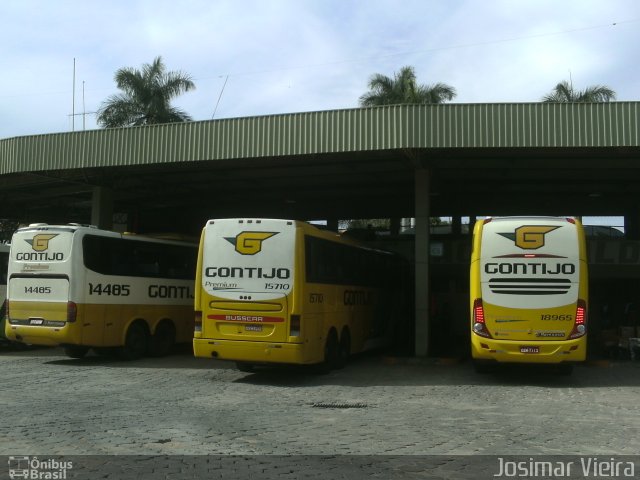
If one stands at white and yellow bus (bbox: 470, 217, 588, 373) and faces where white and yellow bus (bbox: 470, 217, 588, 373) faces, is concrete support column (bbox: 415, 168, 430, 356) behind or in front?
in front

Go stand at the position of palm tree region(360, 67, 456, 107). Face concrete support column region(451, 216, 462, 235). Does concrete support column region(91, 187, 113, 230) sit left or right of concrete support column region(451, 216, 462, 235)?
right

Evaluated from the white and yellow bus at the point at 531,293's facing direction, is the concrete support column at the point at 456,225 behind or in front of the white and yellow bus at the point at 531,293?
in front

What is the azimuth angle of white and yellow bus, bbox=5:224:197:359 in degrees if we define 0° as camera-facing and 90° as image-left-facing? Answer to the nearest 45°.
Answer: approximately 225°

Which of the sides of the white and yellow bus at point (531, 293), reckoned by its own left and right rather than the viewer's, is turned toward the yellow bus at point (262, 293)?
left

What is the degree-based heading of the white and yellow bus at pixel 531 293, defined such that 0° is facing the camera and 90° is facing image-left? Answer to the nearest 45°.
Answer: approximately 180°

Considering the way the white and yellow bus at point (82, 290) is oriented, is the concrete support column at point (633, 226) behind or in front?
in front

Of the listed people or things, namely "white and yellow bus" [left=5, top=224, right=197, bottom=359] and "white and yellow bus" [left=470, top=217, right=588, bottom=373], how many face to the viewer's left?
0

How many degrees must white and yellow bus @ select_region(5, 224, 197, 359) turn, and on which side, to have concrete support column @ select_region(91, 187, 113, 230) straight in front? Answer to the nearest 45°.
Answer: approximately 45° to its left

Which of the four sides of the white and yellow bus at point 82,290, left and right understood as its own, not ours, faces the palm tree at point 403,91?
front
